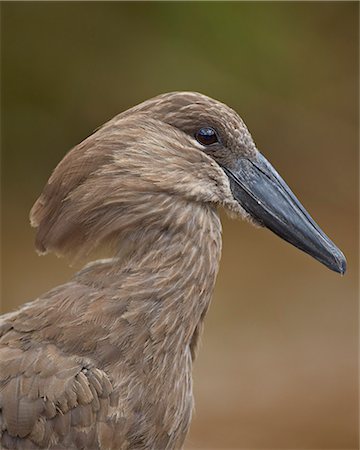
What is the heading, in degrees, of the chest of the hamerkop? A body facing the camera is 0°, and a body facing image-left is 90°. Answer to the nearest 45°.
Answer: approximately 270°
